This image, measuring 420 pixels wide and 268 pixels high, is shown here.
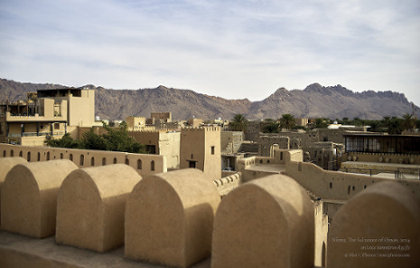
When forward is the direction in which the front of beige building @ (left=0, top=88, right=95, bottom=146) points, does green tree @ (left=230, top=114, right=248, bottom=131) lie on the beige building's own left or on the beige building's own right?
on the beige building's own left

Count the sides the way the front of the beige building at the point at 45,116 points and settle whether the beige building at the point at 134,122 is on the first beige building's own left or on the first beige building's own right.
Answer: on the first beige building's own left

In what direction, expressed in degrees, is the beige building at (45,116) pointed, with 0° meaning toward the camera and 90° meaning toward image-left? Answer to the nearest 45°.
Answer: approximately 0°
